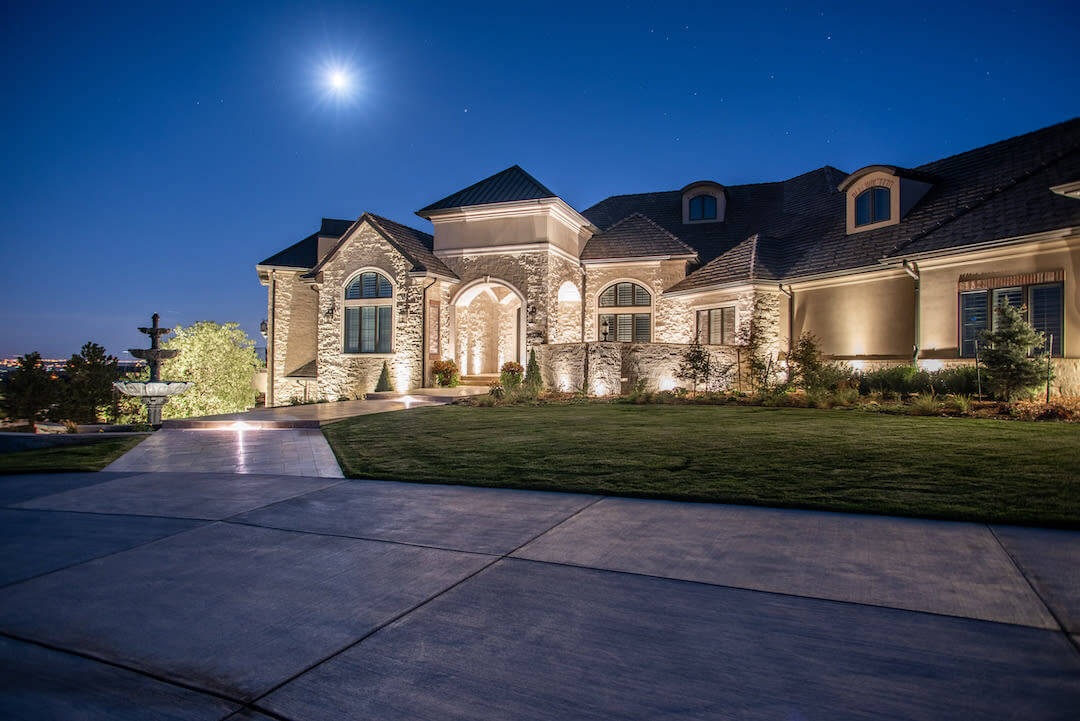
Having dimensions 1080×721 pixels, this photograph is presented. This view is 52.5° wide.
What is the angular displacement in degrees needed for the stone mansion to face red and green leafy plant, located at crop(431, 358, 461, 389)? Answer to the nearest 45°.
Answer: approximately 45° to its right

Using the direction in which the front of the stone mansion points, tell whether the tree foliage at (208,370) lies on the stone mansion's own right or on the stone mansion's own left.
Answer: on the stone mansion's own right

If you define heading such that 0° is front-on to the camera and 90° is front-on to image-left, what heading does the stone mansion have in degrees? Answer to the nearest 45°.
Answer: approximately 45°

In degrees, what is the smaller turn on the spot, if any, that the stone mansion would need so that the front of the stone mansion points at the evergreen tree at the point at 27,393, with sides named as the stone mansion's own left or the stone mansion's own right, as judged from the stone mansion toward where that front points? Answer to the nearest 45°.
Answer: approximately 45° to the stone mansion's own right

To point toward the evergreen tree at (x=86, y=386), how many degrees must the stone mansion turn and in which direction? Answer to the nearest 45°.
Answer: approximately 45° to its right
